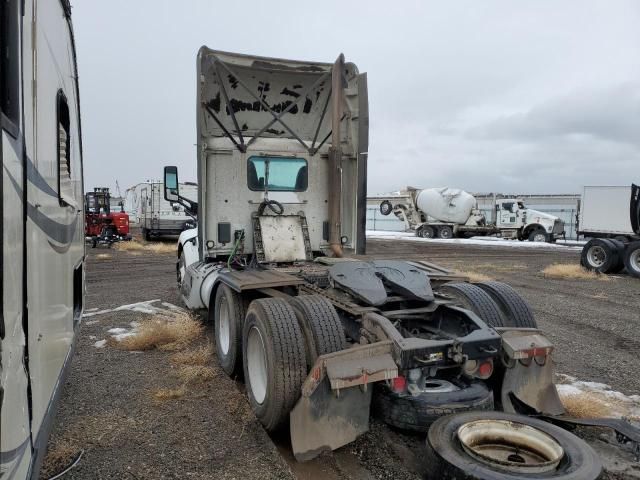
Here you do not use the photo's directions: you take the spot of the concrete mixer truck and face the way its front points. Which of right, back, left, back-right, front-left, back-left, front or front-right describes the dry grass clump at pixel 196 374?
right

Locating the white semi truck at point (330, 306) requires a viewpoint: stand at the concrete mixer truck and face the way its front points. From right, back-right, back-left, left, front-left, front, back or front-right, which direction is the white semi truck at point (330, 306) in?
right

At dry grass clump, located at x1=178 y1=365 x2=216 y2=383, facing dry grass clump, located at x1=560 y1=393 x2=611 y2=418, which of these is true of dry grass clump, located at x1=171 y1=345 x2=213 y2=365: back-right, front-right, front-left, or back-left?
back-left

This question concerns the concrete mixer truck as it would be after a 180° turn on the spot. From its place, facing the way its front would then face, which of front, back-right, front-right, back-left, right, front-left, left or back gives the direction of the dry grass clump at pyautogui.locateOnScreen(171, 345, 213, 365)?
left

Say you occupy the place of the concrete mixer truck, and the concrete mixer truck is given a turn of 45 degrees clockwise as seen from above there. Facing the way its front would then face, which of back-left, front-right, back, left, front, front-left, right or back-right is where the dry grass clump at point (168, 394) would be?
front-right

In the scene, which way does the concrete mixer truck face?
to the viewer's right

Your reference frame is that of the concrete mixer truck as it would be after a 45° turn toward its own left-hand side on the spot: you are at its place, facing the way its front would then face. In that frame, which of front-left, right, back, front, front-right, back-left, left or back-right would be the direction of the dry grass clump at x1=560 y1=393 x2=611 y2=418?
back-right

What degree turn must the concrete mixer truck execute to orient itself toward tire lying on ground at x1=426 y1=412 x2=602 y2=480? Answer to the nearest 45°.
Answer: approximately 90° to its right

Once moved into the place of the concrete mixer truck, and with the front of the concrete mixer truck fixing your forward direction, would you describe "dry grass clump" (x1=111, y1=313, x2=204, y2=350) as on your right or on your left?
on your right
